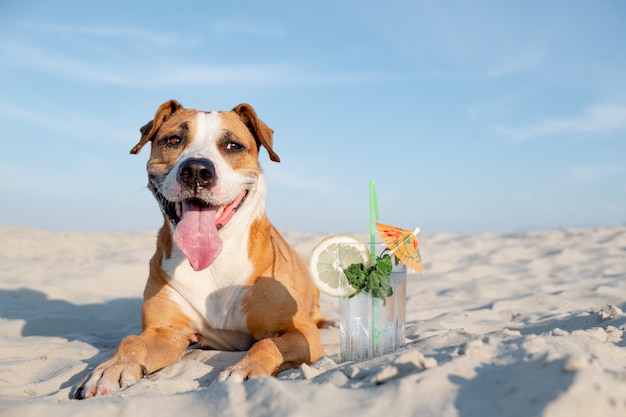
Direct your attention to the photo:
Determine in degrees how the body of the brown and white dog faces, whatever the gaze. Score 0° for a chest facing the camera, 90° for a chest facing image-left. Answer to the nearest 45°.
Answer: approximately 45°
